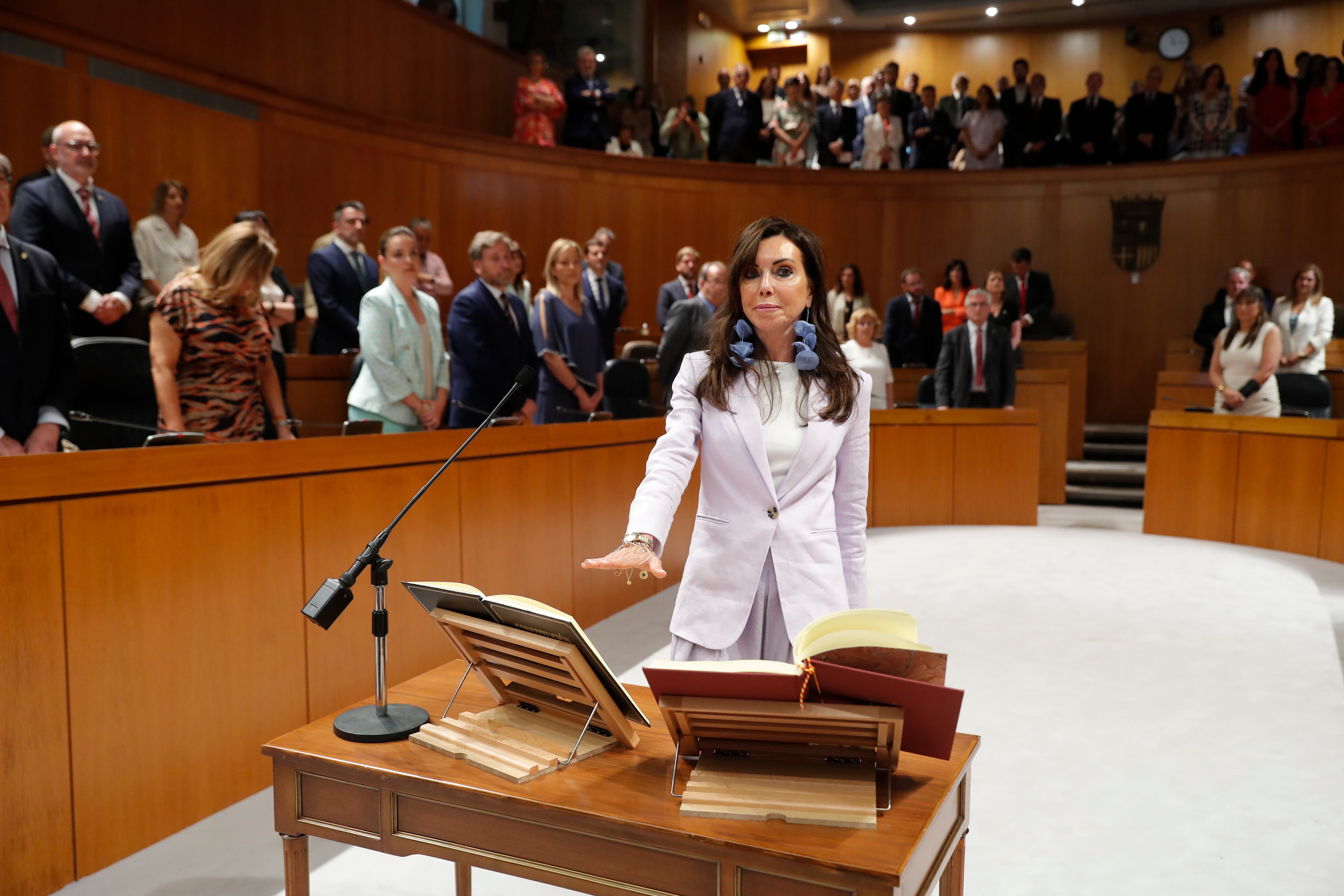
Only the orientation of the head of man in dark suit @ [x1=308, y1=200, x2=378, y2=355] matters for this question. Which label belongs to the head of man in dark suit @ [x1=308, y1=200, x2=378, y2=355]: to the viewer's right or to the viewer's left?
to the viewer's right

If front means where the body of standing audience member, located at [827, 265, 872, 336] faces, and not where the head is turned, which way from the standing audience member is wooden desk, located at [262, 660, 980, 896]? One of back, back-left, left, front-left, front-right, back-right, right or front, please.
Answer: front

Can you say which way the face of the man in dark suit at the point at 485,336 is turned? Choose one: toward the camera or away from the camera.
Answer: toward the camera

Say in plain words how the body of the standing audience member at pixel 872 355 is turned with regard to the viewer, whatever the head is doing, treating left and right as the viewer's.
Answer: facing the viewer

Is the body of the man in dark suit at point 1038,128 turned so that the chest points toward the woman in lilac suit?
yes

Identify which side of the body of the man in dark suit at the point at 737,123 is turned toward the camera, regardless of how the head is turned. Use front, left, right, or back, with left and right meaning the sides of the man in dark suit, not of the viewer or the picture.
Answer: front

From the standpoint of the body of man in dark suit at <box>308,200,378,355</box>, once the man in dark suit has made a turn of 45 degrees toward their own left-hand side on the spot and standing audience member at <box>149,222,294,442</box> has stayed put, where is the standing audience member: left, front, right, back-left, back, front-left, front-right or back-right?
right

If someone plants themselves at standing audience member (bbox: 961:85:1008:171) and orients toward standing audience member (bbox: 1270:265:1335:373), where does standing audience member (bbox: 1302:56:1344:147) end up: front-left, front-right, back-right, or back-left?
front-left

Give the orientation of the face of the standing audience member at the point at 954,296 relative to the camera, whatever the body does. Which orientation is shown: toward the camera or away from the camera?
toward the camera

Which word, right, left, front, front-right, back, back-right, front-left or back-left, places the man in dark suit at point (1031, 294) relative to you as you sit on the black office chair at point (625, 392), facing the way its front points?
left

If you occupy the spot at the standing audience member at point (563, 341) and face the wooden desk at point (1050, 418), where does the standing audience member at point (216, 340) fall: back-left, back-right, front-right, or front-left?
back-right

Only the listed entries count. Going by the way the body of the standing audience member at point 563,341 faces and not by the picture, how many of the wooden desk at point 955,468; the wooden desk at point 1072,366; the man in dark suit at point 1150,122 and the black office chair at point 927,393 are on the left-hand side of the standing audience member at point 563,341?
4

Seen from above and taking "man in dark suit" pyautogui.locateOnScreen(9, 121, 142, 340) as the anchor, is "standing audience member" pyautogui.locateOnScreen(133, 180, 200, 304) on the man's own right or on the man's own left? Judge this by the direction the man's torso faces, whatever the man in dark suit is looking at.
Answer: on the man's own left

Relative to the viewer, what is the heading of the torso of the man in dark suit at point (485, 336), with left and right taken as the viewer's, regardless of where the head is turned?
facing the viewer and to the right of the viewer

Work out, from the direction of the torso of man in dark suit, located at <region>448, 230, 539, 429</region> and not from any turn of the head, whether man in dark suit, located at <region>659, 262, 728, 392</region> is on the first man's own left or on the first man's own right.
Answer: on the first man's own left

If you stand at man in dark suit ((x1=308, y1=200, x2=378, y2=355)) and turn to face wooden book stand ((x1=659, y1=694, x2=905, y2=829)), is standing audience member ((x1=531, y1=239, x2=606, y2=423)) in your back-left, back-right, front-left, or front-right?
front-left
